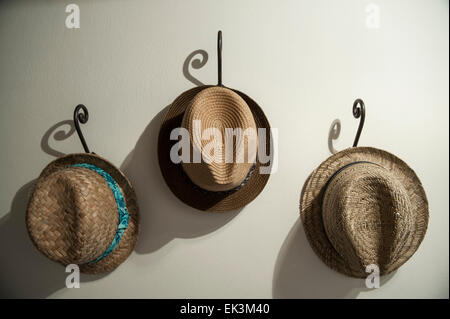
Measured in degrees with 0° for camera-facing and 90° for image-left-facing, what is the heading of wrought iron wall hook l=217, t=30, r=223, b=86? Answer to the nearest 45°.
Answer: approximately 0°
